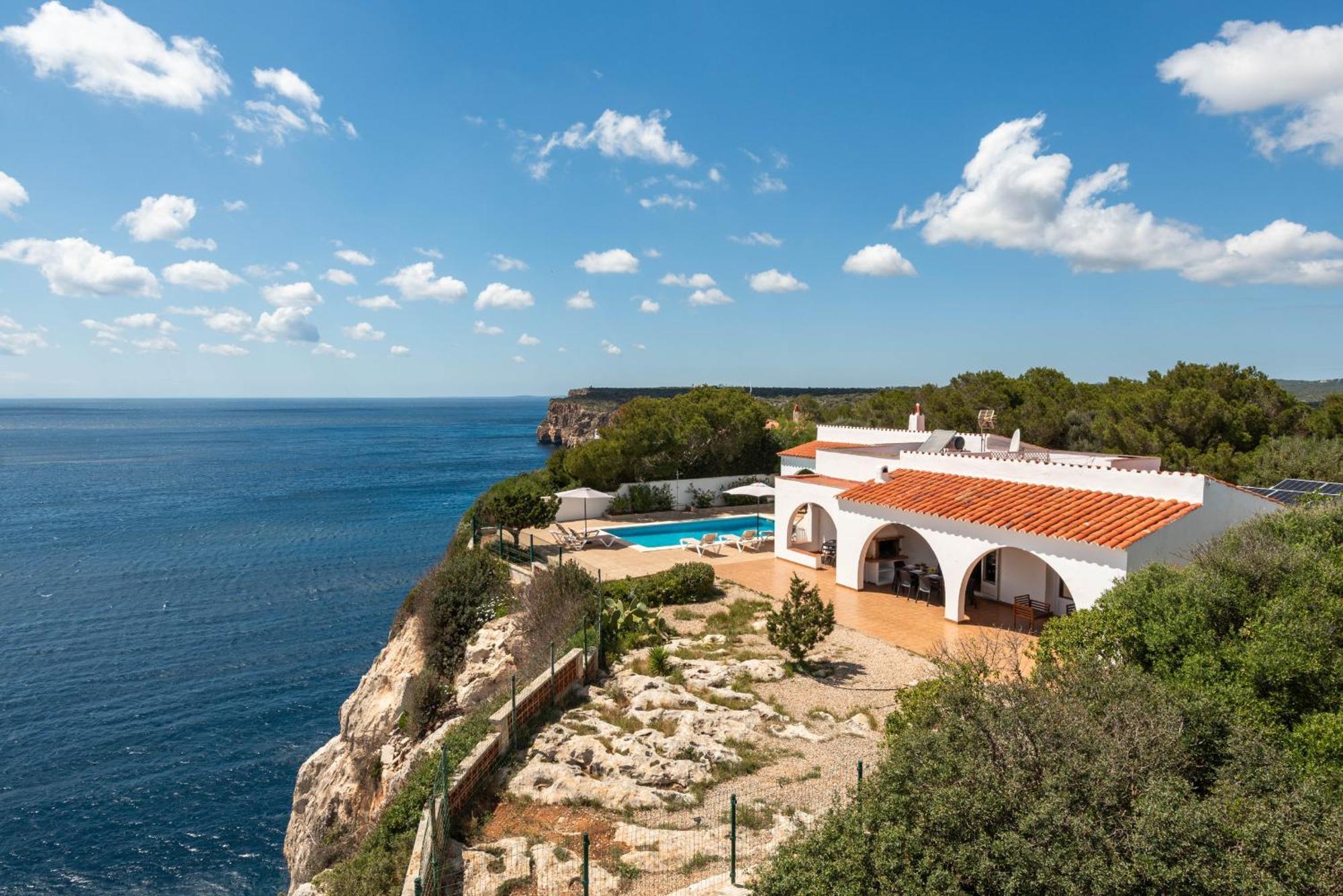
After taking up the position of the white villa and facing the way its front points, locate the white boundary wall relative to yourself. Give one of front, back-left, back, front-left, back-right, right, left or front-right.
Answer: right

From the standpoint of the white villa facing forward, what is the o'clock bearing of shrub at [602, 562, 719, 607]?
The shrub is roughly at 1 o'clock from the white villa.

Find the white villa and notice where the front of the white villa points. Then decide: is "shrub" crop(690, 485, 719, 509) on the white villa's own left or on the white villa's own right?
on the white villa's own right

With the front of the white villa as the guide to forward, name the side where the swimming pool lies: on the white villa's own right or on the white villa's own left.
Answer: on the white villa's own right

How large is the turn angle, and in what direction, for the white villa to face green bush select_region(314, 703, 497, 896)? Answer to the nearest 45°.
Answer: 0° — it already faces it

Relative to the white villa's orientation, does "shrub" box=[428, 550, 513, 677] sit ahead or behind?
ahead

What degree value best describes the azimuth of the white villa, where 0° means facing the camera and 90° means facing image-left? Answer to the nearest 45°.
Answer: approximately 45°

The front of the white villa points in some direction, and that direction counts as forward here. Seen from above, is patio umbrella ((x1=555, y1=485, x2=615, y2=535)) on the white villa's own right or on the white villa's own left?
on the white villa's own right

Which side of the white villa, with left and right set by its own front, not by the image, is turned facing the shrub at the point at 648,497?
right
